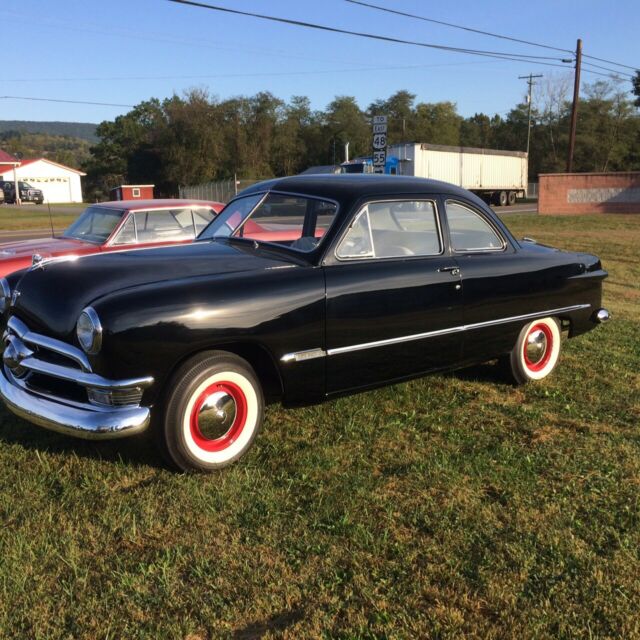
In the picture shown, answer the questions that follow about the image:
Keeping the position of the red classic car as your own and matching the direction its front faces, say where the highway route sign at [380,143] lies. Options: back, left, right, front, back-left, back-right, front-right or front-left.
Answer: back

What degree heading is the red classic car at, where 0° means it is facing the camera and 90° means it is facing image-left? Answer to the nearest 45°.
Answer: approximately 45°

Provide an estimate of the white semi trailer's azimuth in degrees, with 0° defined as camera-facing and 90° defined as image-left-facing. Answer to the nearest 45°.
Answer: approximately 45°

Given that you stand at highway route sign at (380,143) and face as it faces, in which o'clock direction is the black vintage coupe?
The black vintage coupe is roughly at 12 o'clock from the highway route sign.

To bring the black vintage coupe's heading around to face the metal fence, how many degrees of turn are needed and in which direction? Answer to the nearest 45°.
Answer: approximately 135° to its right

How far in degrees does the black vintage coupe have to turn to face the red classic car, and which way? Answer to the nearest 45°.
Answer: approximately 90° to its right

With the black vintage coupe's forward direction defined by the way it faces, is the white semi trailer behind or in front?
behind

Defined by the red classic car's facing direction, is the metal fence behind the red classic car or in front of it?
behind

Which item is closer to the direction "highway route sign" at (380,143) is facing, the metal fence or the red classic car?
the red classic car

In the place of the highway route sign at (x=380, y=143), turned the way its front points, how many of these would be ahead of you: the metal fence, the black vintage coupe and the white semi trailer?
1

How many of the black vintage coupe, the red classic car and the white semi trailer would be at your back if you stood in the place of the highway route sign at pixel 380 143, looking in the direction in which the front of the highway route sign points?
1
